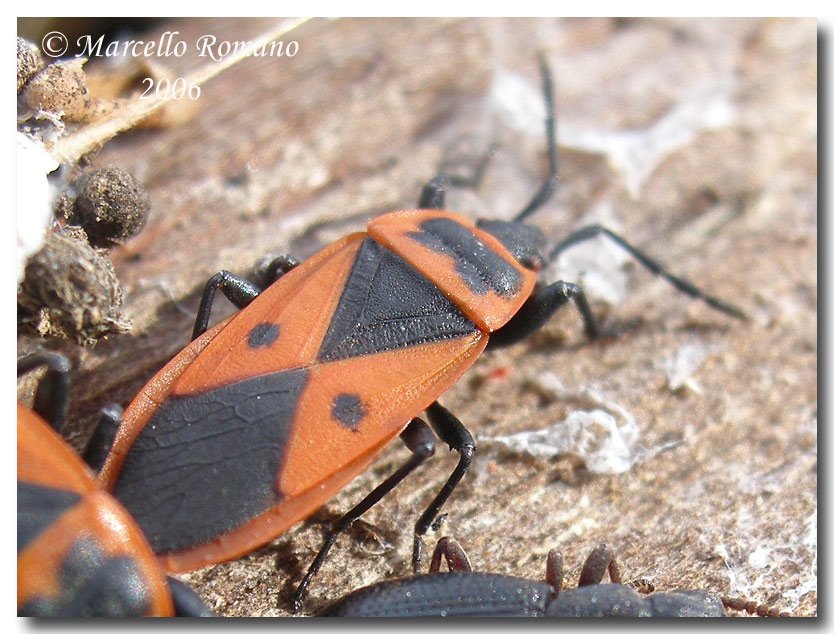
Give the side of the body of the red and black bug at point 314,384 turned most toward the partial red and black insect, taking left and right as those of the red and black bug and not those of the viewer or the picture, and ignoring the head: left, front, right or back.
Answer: back

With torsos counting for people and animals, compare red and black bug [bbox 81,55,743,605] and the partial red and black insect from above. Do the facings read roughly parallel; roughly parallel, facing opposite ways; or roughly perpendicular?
roughly perpendicular

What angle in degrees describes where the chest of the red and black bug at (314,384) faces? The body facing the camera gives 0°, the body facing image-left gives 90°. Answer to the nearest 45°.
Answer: approximately 225°
